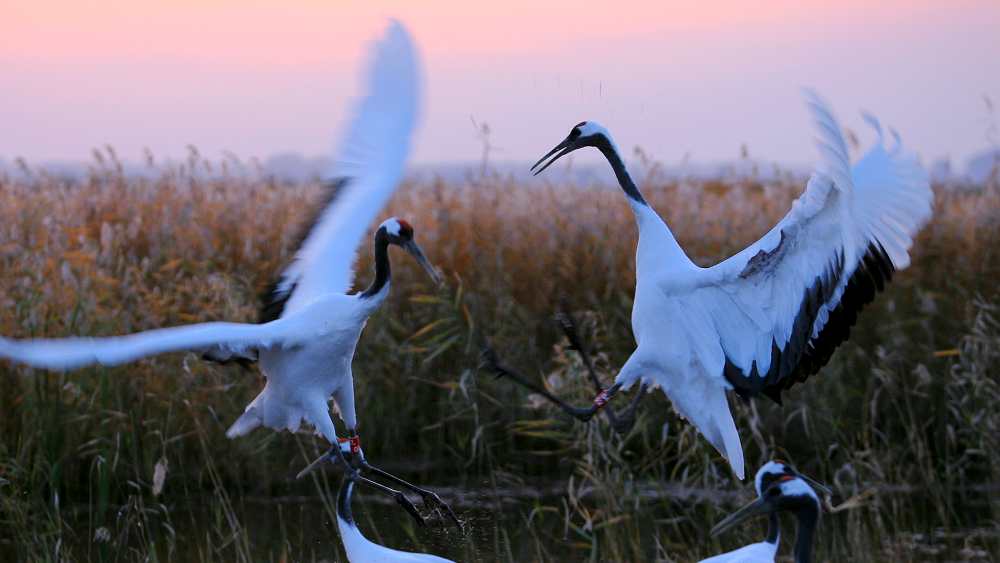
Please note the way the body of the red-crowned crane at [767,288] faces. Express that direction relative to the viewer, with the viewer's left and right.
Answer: facing to the left of the viewer

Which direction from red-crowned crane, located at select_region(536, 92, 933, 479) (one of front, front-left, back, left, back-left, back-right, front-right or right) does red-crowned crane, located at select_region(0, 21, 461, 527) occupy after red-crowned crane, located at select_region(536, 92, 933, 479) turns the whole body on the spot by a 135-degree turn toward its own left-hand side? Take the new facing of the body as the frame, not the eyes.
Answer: back-right
